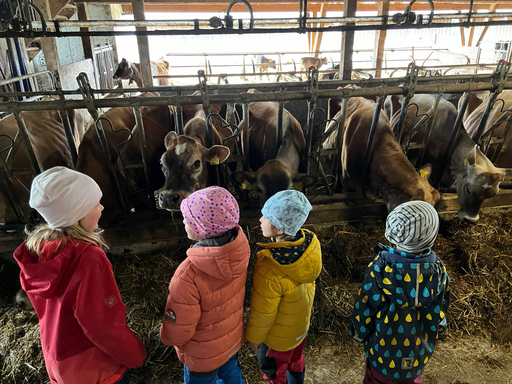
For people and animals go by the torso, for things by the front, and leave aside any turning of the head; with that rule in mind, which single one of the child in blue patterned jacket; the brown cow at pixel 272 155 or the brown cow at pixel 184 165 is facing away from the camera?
the child in blue patterned jacket

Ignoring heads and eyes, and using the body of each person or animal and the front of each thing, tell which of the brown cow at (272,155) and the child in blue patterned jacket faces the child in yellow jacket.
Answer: the brown cow

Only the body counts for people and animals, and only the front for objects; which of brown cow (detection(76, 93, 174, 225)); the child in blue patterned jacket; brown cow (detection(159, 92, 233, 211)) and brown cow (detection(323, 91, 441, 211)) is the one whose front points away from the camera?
the child in blue patterned jacket

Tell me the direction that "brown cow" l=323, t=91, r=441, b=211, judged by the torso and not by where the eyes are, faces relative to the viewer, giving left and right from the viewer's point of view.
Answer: facing the viewer and to the right of the viewer

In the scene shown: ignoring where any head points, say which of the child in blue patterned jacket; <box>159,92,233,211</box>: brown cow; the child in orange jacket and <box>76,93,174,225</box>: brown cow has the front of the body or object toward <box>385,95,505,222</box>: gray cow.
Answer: the child in blue patterned jacket

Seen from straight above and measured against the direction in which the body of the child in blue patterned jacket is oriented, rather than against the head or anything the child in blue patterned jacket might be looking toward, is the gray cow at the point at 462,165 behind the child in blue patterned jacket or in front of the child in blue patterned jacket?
in front

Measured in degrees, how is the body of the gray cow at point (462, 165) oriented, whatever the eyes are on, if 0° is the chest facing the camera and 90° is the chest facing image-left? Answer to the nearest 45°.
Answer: approximately 315°

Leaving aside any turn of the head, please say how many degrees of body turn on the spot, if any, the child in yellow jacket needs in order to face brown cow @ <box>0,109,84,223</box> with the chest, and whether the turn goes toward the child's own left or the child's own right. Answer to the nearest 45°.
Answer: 0° — they already face it

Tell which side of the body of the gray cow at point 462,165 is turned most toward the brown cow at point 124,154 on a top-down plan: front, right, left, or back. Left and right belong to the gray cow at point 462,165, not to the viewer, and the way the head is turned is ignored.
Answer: right

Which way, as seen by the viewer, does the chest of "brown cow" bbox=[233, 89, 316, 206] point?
toward the camera

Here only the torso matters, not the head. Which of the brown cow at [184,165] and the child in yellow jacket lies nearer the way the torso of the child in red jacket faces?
the brown cow

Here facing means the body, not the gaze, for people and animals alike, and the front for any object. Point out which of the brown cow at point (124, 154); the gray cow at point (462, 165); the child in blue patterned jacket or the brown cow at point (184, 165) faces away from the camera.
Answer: the child in blue patterned jacket

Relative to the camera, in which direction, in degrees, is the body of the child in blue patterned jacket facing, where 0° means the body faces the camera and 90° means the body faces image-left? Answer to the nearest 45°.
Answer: approximately 180°

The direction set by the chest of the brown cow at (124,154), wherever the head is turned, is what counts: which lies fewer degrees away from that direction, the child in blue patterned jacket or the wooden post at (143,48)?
the child in blue patterned jacket

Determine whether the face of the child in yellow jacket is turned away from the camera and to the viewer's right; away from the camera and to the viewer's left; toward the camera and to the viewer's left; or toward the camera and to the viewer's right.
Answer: away from the camera and to the viewer's left

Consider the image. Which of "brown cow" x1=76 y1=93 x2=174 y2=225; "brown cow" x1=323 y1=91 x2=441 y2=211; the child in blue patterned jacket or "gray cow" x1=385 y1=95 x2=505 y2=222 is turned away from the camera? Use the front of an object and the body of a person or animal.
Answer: the child in blue patterned jacket

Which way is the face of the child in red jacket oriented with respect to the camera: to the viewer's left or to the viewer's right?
to the viewer's right
